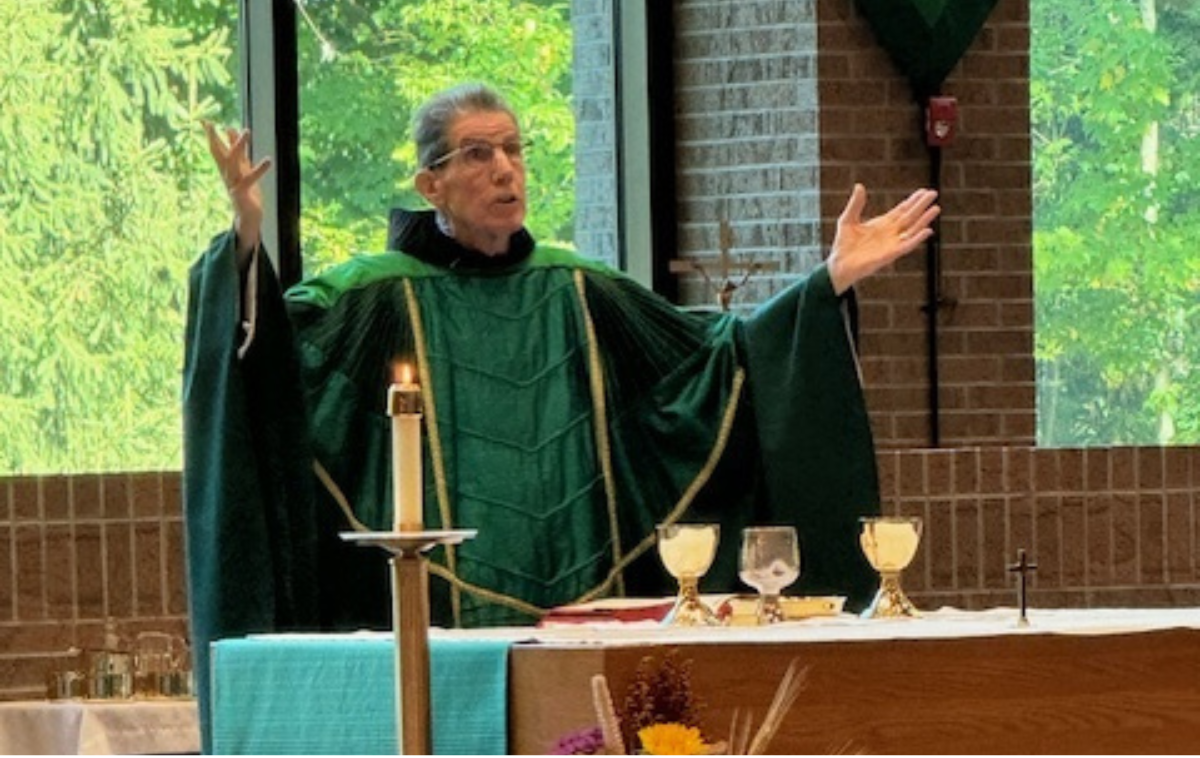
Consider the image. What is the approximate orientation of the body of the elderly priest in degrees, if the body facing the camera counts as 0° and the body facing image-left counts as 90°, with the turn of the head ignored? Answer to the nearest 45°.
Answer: approximately 315°

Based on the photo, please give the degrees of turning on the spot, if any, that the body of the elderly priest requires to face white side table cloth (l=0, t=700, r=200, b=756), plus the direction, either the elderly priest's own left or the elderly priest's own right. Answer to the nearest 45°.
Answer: approximately 135° to the elderly priest's own right

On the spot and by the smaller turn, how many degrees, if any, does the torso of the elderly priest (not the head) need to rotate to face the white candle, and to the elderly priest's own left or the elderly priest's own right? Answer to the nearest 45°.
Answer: approximately 45° to the elderly priest's own right

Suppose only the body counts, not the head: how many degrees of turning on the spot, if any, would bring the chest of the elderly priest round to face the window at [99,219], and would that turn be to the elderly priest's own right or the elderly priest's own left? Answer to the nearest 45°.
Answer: approximately 180°

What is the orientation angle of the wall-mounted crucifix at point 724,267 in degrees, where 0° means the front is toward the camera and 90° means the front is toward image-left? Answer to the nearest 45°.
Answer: approximately 0°

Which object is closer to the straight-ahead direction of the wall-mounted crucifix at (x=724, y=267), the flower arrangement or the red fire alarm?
the flower arrangement

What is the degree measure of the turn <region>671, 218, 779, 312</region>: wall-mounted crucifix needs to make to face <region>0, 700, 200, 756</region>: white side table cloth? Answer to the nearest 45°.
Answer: approximately 45° to its right

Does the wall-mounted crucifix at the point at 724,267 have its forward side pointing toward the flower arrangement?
yes

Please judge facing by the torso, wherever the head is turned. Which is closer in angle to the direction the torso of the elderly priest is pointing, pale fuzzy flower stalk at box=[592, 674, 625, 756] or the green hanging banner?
the pale fuzzy flower stalk

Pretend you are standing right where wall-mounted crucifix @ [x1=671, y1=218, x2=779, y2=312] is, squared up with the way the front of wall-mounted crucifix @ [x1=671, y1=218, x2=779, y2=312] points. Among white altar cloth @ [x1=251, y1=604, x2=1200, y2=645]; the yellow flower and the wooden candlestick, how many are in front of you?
3

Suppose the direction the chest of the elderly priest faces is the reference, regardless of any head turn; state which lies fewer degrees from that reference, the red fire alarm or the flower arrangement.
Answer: the flower arrangement

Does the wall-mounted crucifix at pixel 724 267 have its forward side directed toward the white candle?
yes
